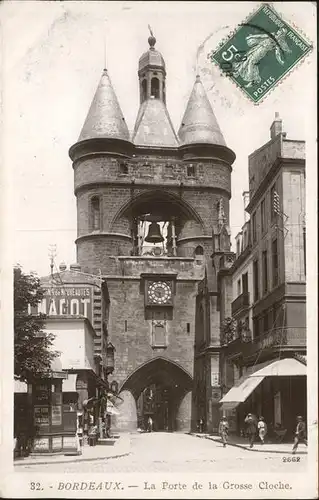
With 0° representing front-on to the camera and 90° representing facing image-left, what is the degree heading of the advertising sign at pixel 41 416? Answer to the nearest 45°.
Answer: approximately 0°

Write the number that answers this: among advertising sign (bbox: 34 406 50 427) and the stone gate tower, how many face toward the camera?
2

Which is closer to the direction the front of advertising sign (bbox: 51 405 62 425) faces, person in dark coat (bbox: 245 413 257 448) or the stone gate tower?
the person in dark coat

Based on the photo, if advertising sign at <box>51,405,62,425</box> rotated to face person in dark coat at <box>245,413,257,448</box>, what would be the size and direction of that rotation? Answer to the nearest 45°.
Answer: approximately 90° to its left

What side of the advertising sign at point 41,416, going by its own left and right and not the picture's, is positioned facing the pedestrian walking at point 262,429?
left

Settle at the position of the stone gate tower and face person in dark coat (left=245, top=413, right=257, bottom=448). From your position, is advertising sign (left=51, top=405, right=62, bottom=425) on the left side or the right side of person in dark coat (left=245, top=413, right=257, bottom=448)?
right
